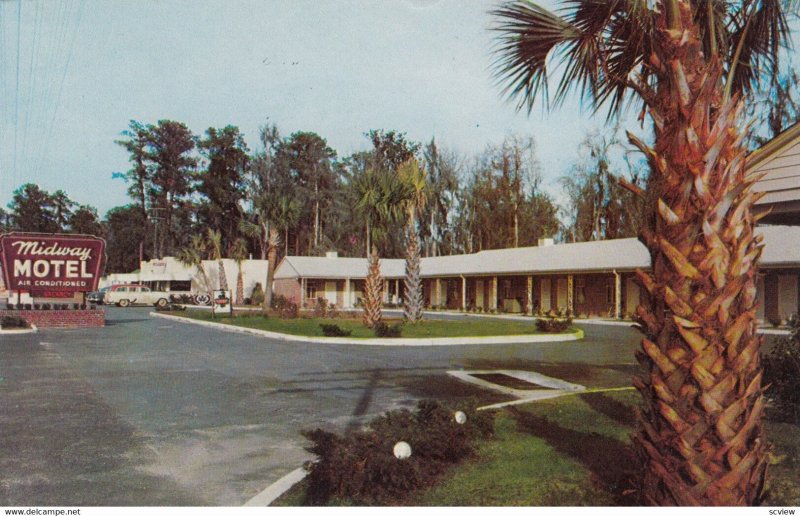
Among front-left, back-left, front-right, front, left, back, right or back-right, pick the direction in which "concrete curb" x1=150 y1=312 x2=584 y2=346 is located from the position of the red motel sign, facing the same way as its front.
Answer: front-left

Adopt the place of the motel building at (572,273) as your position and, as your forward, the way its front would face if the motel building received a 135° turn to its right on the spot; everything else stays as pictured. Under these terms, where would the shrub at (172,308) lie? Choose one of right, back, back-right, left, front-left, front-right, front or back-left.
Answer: left

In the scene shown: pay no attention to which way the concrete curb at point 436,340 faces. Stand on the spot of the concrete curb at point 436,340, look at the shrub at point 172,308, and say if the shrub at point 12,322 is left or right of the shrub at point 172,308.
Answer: left

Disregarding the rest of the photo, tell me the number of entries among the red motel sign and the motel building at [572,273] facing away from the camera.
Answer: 0

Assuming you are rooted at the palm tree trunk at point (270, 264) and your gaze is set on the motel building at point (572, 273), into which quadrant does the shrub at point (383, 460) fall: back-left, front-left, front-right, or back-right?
front-right

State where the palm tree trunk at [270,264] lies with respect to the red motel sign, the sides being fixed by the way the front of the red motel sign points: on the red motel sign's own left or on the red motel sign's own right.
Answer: on the red motel sign's own left

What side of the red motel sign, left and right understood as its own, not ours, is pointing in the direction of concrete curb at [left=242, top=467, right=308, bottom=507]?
front

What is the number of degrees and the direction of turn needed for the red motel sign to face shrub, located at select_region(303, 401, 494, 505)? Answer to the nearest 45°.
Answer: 0° — it already faces it

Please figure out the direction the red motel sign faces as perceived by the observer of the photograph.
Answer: facing the viewer

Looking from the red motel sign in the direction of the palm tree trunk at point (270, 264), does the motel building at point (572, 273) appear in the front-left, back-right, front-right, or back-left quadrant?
front-right

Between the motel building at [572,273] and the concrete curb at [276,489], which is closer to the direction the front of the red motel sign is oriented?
the concrete curb

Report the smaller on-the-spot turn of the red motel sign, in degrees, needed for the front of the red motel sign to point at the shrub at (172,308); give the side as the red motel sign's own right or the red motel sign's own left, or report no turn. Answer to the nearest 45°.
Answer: approximately 135° to the red motel sign's own left

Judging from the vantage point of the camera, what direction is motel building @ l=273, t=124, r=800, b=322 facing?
facing the viewer and to the left of the viewer
